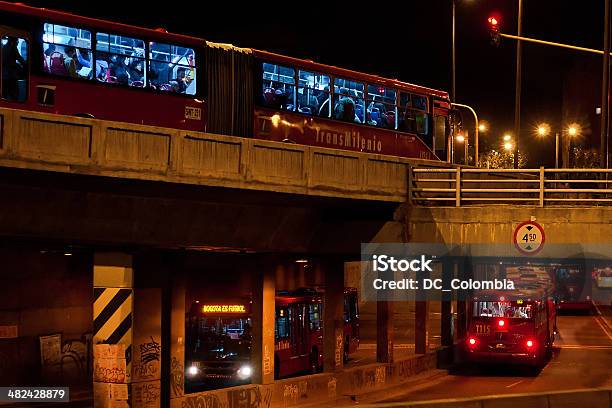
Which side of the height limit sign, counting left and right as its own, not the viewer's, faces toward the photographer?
front

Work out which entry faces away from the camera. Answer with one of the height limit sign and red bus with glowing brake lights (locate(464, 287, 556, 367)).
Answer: the red bus with glowing brake lights

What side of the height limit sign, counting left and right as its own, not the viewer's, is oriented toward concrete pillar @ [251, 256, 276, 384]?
right

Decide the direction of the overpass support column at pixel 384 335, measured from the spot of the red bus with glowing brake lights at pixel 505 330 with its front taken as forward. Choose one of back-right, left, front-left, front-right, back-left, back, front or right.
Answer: back-left

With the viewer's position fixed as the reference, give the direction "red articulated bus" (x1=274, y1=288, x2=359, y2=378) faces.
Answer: facing the viewer and to the left of the viewer

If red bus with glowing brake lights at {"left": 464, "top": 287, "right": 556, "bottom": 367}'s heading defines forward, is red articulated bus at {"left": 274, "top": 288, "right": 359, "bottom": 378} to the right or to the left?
on its left

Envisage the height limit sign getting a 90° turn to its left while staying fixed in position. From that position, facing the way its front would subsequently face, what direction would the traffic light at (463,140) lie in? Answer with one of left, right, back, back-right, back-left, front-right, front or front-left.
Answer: left

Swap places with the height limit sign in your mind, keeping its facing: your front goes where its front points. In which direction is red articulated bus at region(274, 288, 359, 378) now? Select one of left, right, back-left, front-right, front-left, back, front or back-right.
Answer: back-right

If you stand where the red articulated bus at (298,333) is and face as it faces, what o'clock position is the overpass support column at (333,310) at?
The overpass support column is roughly at 10 o'clock from the red articulated bus.

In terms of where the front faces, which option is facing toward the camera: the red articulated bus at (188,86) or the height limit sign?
the height limit sign

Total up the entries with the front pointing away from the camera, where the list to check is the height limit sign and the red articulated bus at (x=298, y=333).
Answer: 0

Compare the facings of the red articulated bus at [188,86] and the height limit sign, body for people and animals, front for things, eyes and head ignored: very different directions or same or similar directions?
very different directions

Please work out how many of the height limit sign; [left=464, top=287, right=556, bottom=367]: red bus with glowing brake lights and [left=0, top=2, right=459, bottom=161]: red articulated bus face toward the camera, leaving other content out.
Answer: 1

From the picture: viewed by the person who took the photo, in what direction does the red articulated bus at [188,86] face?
facing away from the viewer and to the right of the viewer
